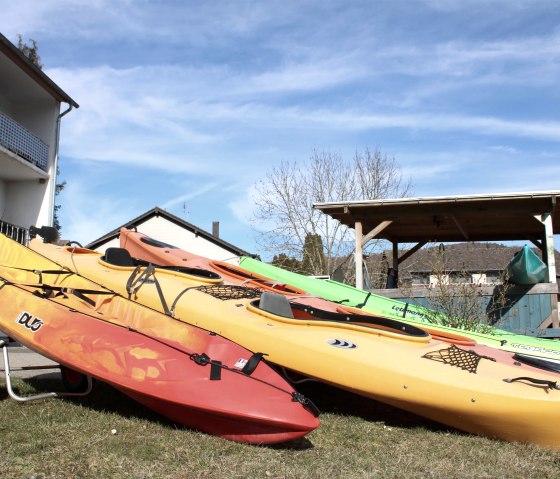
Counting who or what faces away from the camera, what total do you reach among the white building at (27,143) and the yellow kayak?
0

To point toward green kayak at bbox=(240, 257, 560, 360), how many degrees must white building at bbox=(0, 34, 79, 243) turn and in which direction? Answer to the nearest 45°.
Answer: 0° — it already faces it

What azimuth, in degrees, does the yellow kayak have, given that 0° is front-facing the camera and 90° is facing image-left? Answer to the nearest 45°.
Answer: approximately 315°

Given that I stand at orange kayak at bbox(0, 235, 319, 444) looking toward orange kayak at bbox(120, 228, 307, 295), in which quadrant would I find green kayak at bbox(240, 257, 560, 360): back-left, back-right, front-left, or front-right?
front-right

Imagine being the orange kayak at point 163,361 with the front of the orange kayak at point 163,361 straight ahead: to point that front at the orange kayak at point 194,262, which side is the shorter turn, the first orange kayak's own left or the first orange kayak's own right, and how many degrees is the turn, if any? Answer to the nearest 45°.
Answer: approximately 135° to the first orange kayak's own left

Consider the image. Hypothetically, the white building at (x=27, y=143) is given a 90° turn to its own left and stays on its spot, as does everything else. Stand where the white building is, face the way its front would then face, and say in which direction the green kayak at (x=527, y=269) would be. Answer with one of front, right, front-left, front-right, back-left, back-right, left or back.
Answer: right

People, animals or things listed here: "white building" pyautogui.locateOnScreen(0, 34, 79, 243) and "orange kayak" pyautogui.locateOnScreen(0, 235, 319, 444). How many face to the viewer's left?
0

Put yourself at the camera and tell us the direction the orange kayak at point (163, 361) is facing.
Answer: facing the viewer and to the right of the viewer

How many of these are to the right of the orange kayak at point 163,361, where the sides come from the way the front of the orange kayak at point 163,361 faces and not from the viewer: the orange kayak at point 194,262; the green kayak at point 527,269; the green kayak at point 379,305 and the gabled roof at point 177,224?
0

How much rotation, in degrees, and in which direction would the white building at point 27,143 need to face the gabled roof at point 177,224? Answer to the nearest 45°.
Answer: approximately 90° to its left

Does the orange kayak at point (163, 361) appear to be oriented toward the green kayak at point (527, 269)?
no

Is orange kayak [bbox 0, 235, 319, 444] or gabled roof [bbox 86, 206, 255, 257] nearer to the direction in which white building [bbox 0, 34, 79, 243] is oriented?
the orange kayak

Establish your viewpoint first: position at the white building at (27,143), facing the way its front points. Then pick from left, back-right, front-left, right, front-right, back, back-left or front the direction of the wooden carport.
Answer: front

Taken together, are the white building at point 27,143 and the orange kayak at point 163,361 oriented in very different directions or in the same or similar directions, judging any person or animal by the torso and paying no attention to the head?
same or similar directions

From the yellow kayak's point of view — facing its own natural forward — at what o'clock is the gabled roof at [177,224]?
The gabled roof is roughly at 7 o'clock from the yellow kayak.

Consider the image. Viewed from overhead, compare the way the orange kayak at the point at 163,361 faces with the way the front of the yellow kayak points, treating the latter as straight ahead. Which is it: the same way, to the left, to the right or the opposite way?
the same way

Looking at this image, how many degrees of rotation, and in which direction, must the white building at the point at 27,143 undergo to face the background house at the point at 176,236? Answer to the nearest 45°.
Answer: approximately 90° to its left

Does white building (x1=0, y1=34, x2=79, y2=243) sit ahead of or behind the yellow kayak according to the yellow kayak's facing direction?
behind

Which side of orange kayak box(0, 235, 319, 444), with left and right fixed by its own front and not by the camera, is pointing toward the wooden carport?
left
